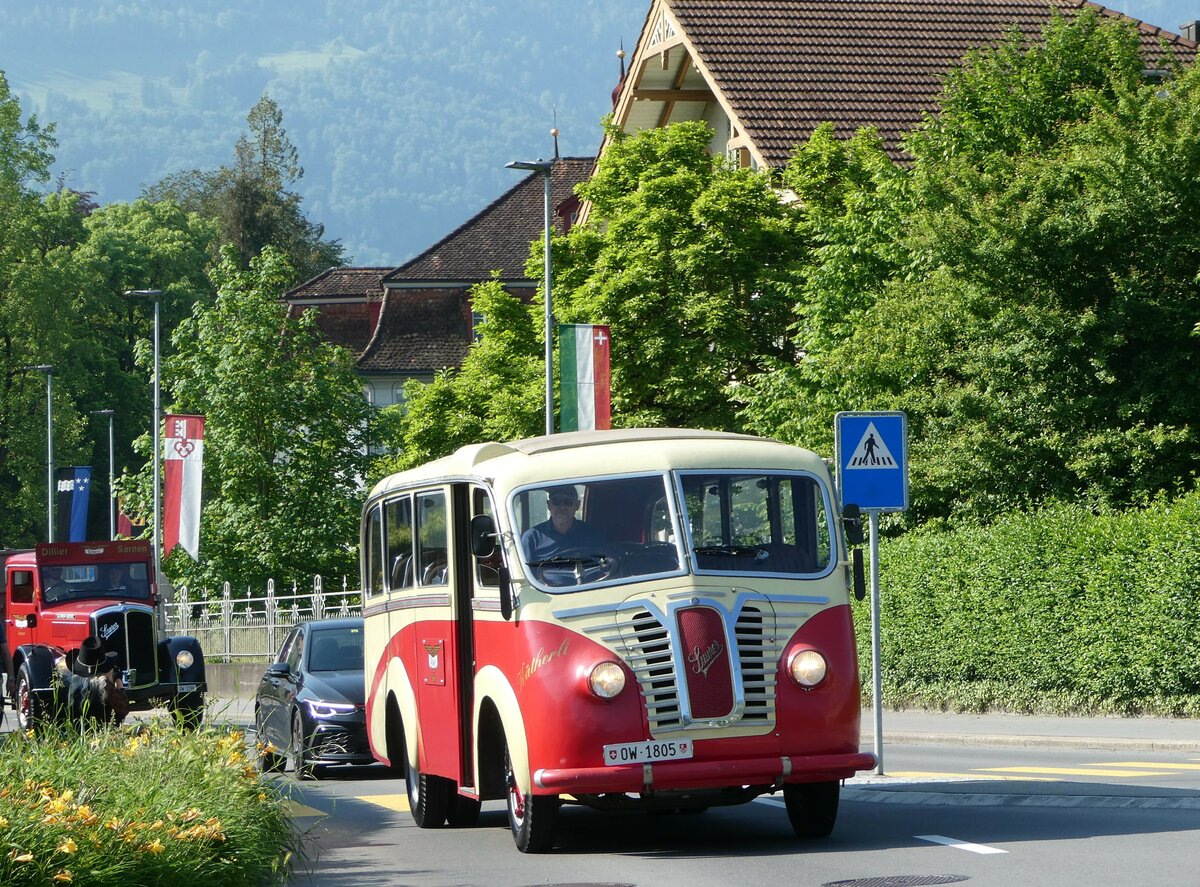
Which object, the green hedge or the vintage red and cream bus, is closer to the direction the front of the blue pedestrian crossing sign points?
the vintage red and cream bus

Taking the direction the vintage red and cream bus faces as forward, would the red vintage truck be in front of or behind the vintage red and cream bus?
behind

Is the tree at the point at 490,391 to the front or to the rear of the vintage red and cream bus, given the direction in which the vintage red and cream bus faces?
to the rear

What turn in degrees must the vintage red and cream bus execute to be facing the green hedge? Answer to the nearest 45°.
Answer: approximately 90° to its left

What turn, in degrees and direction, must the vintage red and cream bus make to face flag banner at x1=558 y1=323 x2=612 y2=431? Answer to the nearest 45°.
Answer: approximately 135° to its left

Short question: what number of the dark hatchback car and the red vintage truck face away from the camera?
0

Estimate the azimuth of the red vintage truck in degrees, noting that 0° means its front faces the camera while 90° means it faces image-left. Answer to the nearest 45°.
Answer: approximately 315°

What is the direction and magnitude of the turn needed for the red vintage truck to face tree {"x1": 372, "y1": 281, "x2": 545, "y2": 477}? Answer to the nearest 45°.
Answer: approximately 90° to its left

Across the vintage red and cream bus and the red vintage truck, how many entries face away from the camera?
0
